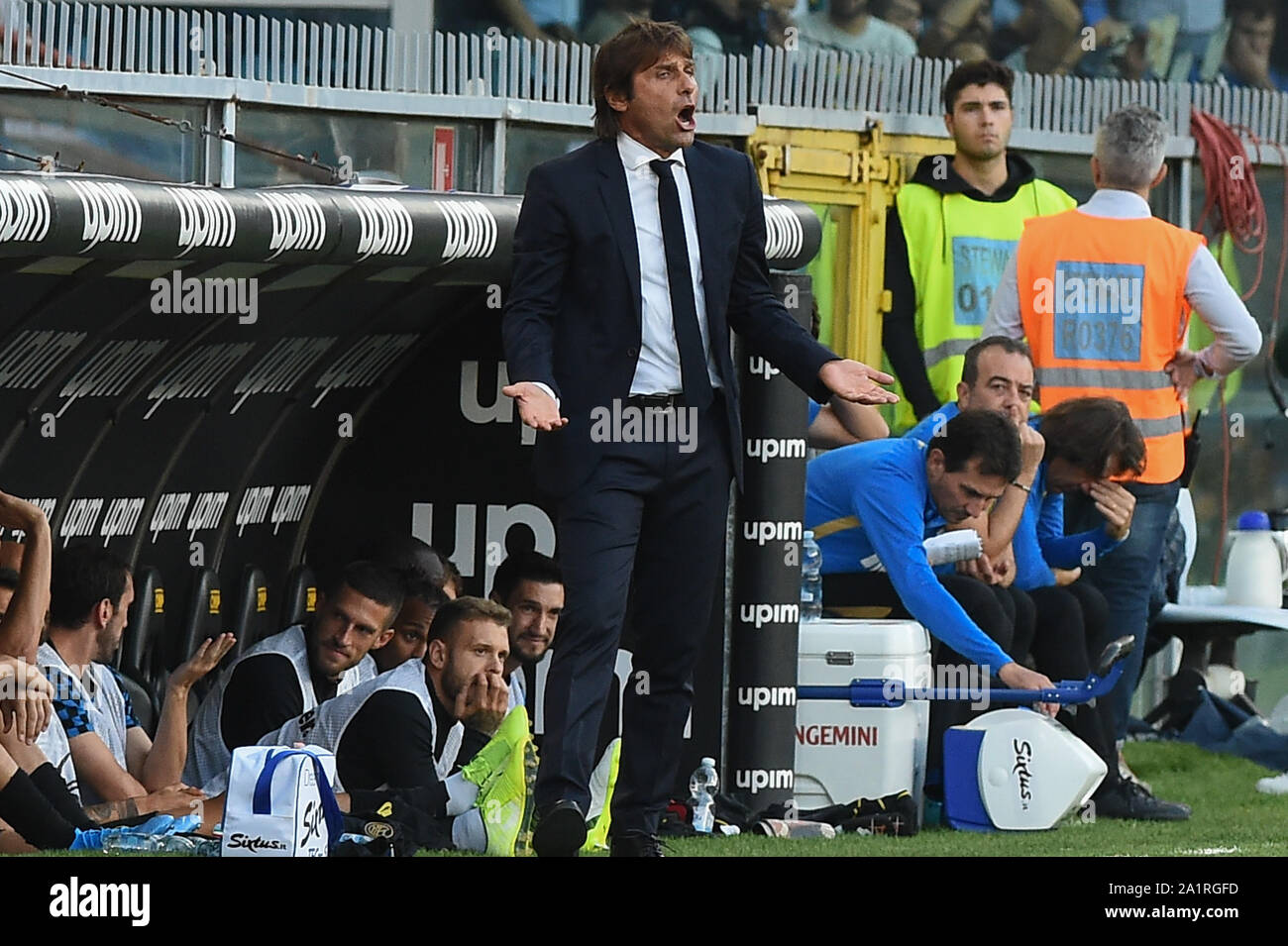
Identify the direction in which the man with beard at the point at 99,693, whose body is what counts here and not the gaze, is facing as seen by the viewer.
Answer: to the viewer's right

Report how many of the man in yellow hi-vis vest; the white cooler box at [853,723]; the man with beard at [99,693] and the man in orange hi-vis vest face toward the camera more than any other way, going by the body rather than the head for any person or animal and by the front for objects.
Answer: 2

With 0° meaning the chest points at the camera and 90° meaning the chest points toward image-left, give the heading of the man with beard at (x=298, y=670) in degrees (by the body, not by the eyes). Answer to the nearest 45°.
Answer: approximately 315°

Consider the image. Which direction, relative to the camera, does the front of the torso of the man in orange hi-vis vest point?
away from the camera

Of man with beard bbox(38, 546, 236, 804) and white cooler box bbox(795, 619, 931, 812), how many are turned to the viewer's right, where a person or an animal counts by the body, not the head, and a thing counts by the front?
1

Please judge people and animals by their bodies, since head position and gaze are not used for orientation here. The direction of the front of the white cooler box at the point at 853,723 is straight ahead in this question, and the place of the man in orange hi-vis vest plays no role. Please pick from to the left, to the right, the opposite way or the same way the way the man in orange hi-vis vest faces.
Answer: the opposite way

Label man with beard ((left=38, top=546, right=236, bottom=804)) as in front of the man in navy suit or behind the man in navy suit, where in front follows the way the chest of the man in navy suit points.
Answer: behind

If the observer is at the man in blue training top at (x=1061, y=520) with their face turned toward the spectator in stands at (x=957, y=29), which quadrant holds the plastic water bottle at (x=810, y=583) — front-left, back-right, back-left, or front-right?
back-left

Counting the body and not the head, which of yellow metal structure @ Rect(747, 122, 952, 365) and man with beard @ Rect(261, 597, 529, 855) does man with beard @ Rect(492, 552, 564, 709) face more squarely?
the man with beard

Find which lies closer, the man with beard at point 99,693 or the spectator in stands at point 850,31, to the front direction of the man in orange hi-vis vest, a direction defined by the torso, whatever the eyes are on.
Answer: the spectator in stands

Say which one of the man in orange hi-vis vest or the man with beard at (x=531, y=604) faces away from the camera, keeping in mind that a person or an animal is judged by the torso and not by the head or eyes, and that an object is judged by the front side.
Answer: the man in orange hi-vis vest

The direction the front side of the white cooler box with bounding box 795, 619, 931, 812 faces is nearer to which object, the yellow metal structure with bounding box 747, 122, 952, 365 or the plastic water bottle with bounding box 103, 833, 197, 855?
the plastic water bottle

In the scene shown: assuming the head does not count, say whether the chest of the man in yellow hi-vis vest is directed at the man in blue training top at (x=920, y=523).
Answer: yes
